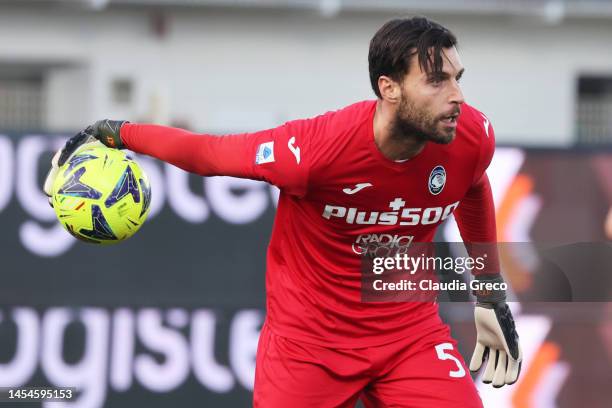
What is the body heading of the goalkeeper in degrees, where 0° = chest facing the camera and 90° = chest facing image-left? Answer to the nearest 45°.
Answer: approximately 315°

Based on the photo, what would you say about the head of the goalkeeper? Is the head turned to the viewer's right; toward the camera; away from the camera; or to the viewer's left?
to the viewer's right
